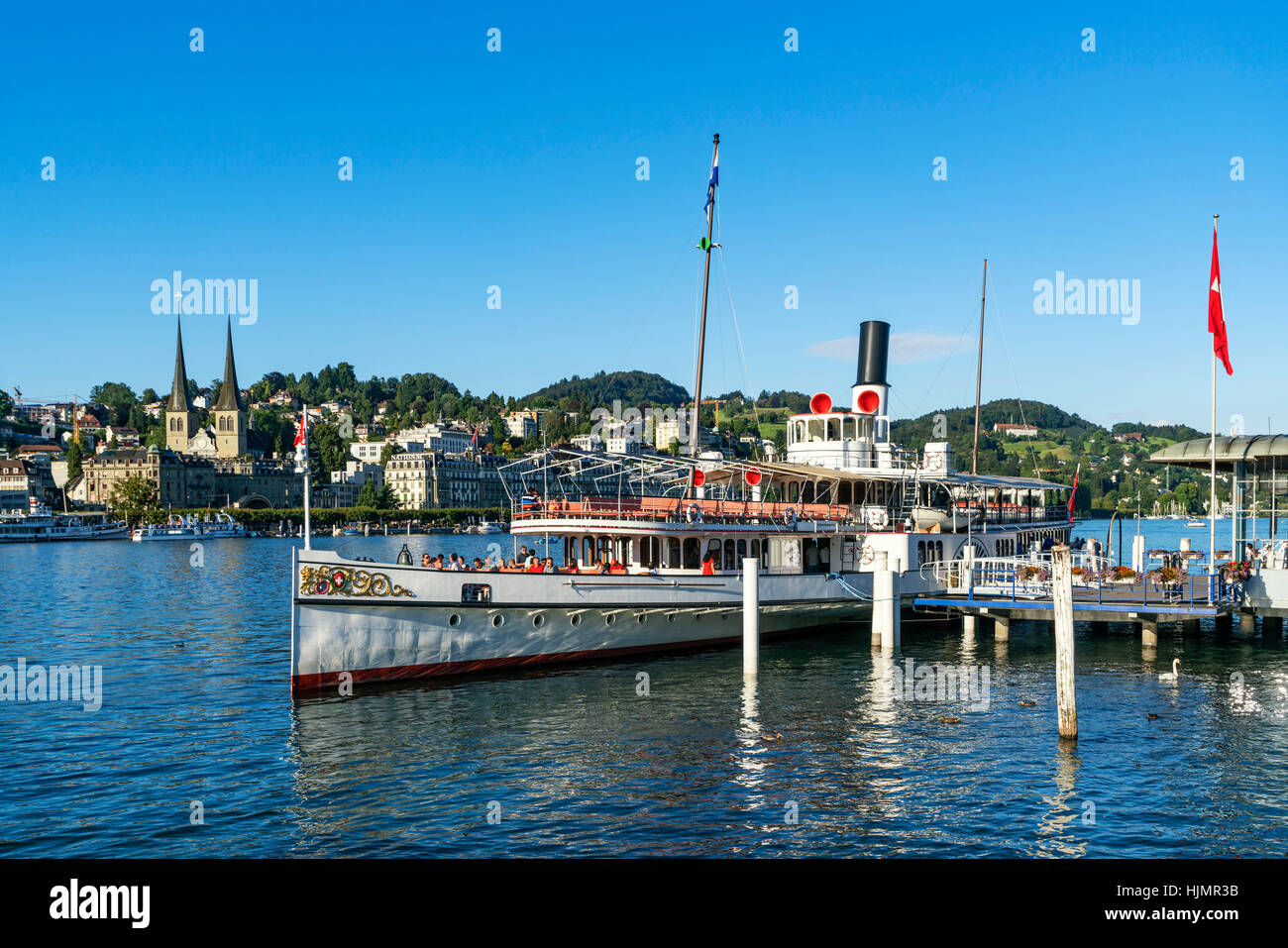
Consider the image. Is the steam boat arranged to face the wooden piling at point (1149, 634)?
no

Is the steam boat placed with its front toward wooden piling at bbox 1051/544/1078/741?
no

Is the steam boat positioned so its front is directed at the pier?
no

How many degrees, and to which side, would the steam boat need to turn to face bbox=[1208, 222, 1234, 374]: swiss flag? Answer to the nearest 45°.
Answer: approximately 135° to its left
